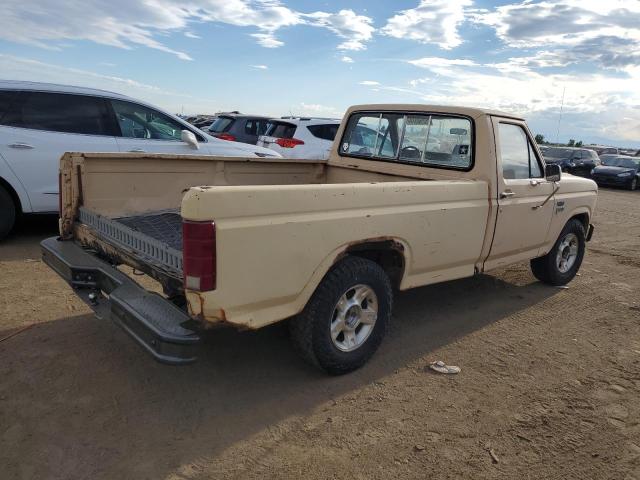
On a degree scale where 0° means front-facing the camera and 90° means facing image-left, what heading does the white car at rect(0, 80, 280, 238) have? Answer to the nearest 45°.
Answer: approximately 270°

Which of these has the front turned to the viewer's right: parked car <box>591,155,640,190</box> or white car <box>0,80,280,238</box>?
the white car

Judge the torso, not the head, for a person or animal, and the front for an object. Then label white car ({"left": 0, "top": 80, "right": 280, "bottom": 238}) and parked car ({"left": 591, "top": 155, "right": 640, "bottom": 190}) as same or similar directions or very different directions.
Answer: very different directions

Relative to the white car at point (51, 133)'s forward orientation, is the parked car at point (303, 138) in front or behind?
in front

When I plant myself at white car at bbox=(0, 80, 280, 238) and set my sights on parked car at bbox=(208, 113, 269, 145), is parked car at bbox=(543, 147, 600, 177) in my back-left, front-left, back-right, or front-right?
front-right

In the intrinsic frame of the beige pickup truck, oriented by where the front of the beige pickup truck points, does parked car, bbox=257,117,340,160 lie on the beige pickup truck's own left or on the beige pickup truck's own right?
on the beige pickup truck's own left

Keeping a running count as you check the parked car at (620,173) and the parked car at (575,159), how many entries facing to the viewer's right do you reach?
0

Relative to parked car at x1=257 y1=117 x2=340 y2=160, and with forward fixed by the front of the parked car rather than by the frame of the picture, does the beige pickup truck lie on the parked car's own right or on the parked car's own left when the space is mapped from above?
on the parked car's own right

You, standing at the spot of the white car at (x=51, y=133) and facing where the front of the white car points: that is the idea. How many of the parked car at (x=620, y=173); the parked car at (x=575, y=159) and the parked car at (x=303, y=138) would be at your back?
0

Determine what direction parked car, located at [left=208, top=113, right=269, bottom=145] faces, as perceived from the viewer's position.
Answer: facing away from the viewer and to the right of the viewer

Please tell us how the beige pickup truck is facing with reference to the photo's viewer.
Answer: facing away from the viewer and to the right of the viewer

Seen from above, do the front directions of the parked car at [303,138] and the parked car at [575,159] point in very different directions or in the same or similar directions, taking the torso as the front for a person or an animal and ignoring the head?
very different directions

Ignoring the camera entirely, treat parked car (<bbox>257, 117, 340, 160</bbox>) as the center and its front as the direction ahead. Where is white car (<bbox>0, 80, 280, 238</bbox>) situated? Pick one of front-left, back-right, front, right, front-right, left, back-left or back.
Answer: back

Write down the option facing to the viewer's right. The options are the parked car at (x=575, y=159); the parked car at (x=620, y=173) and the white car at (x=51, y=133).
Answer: the white car

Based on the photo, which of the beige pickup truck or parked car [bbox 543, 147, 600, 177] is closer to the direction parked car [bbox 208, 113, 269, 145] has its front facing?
the parked car

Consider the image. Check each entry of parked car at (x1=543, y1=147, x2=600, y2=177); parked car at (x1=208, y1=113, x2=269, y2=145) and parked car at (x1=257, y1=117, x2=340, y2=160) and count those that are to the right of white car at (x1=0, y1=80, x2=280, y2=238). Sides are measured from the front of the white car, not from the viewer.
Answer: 0

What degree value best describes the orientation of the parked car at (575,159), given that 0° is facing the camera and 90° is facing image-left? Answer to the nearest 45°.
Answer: approximately 45°

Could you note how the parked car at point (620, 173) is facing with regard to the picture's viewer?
facing the viewer and to the left of the viewer
